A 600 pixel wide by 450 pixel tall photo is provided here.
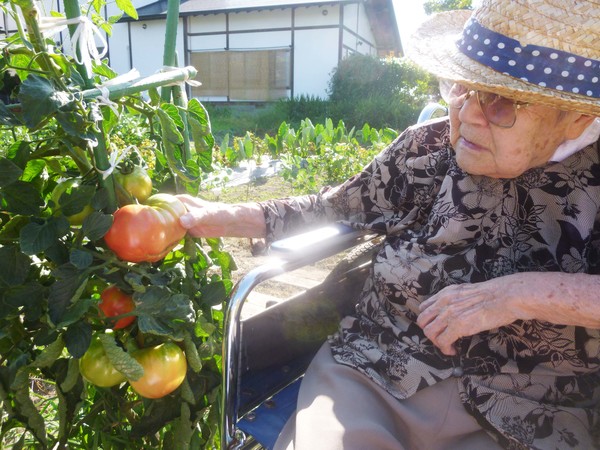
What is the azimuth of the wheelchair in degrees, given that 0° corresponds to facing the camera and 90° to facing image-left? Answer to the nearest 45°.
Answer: approximately 45°

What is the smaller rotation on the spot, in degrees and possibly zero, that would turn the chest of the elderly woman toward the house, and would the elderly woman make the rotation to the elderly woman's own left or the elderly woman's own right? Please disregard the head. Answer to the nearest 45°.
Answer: approximately 135° to the elderly woman's own right

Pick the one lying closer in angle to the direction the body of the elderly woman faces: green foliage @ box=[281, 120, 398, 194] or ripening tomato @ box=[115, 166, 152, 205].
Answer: the ripening tomato

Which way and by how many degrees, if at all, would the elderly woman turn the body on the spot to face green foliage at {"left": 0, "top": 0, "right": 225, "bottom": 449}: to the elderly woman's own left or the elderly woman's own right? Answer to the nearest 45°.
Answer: approximately 45° to the elderly woman's own right

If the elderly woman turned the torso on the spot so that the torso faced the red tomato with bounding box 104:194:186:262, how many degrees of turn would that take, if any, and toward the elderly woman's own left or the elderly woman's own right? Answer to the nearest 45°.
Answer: approximately 45° to the elderly woman's own right

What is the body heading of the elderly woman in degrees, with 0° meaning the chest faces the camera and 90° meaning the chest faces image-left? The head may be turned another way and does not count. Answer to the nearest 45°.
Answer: approximately 45°

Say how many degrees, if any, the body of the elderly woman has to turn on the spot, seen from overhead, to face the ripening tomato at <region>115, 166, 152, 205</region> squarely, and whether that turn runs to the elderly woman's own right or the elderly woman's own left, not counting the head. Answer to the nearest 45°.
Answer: approximately 45° to the elderly woman's own right

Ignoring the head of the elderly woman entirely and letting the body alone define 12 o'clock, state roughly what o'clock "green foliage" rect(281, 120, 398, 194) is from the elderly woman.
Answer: The green foliage is roughly at 4 o'clock from the elderly woman.

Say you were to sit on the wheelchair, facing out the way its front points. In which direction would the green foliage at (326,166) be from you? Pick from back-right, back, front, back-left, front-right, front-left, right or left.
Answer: back-right

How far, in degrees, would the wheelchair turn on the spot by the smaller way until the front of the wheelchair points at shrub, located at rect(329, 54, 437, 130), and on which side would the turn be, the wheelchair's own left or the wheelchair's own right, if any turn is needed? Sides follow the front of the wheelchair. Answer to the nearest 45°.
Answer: approximately 135° to the wheelchair's own right
